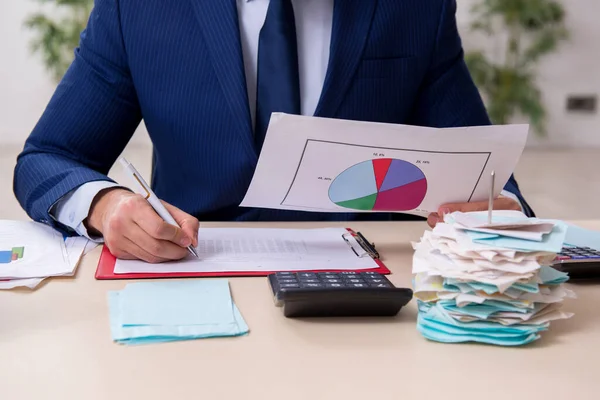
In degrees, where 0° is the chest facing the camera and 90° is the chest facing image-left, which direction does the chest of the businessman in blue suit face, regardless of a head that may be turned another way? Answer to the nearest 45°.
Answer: approximately 0°

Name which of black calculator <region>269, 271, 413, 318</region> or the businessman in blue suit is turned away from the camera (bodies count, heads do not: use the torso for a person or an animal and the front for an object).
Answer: the black calculator

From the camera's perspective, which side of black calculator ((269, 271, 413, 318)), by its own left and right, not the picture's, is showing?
back

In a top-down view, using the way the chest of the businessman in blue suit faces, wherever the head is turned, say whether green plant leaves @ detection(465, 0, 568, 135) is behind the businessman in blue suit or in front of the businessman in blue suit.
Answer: behind

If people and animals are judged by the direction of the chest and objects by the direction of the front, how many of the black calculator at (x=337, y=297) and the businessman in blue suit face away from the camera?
1

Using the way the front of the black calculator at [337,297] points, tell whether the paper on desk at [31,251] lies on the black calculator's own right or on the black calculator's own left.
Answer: on the black calculator's own left

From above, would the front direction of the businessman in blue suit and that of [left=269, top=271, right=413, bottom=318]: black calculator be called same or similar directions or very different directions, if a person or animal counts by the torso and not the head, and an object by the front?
very different directions
